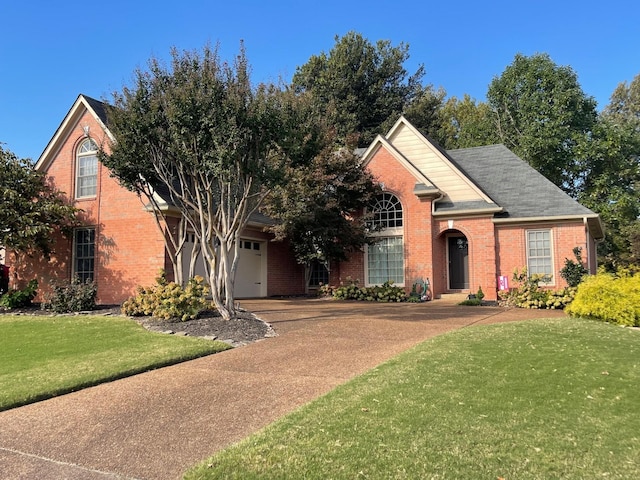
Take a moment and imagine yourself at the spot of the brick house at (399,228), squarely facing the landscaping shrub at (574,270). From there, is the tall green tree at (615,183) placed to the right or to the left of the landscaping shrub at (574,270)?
left

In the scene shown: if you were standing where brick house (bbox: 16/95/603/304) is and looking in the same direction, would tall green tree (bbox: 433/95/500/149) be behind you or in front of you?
behind

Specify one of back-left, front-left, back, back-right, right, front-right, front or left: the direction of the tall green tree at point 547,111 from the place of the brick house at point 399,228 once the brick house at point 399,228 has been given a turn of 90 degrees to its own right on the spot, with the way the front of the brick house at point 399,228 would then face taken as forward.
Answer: back-right

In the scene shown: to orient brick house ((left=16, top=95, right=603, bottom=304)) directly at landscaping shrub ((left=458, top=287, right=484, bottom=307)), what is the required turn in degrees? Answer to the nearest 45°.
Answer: approximately 45° to its left

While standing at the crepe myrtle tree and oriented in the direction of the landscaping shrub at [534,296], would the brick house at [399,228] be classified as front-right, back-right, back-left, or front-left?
front-left

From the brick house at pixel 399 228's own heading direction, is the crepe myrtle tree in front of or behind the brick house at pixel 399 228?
in front

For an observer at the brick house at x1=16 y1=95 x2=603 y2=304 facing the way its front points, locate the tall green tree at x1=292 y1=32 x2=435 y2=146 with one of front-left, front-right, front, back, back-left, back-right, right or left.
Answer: back

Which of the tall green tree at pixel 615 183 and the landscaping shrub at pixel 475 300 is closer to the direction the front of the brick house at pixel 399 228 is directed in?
the landscaping shrub

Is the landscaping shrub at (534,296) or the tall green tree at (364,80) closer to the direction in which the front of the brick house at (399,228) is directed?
the landscaping shrub

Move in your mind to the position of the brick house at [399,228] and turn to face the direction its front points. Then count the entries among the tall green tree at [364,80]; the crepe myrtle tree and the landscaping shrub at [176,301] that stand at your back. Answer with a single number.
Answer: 1

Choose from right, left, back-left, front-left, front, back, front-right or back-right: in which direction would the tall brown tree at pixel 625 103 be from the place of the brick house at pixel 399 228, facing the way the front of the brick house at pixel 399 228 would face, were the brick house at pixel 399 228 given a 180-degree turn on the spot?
front-right

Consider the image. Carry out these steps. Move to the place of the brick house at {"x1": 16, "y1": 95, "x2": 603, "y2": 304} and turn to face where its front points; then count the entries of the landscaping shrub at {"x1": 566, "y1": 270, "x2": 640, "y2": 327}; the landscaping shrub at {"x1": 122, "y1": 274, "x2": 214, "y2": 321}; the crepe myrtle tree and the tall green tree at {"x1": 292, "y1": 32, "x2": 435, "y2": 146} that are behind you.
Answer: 1

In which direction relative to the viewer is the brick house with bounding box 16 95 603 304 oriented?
toward the camera

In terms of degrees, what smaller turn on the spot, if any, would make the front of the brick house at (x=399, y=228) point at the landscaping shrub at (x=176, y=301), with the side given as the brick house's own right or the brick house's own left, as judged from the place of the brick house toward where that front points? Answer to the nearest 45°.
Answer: approximately 45° to the brick house's own right

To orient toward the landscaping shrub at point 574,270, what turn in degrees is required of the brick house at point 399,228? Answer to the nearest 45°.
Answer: approximately 90° to its left

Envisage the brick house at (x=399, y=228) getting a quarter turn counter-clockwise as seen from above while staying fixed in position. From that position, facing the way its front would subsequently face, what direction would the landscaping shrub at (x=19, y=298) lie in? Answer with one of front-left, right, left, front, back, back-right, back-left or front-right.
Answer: back

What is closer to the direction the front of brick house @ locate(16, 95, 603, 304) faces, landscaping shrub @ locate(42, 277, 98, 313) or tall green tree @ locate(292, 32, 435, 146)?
the landscaping shrub
